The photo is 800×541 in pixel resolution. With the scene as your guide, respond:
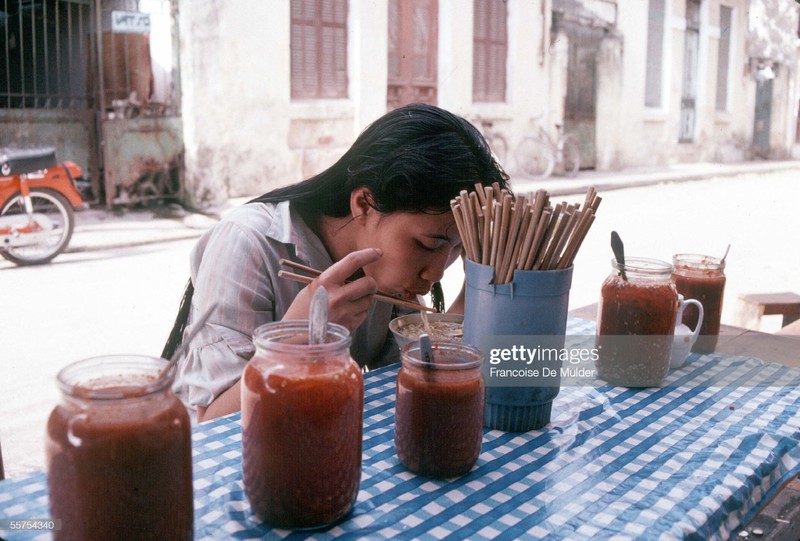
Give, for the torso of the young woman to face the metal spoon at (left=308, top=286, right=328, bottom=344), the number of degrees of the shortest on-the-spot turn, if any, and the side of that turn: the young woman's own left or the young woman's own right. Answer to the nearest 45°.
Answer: approximately 45° to the young woman's own right

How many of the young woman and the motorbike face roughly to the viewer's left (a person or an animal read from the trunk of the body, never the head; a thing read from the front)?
1

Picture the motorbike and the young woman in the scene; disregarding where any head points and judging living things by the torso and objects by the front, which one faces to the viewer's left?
the motorbike

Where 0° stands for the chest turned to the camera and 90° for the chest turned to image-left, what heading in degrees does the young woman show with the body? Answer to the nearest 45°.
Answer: approximately 315°

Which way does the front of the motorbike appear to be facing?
to the viewer's left

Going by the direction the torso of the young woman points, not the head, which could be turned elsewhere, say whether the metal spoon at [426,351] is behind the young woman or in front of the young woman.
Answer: in front

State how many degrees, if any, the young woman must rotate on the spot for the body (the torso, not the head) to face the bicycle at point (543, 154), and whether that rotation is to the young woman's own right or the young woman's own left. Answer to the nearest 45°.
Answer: approximately 135° to the young woman's own left

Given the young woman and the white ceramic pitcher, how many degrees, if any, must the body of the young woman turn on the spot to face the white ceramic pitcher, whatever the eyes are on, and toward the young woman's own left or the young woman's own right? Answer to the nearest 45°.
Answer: approximately 45° to the young woman's own left
